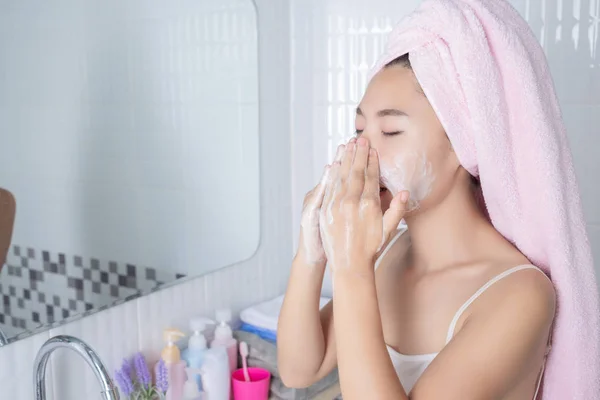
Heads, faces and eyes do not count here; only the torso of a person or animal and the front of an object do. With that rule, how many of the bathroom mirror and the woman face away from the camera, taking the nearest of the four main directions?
0

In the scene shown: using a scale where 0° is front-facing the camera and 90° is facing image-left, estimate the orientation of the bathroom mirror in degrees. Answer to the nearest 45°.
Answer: approximately 315°

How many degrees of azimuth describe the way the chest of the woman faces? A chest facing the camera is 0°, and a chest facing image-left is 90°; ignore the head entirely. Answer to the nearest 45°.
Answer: approximately 45°
